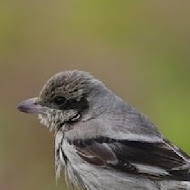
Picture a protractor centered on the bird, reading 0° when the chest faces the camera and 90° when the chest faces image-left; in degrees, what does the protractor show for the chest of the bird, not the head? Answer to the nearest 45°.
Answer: approximately 90°
